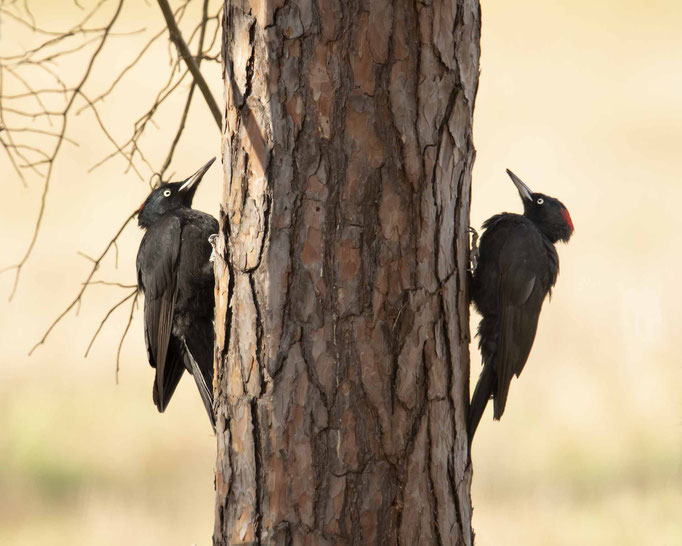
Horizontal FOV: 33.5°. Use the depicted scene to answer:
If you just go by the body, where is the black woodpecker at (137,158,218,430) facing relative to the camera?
to the viewer's right

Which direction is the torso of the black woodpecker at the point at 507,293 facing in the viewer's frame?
to the viewer's left

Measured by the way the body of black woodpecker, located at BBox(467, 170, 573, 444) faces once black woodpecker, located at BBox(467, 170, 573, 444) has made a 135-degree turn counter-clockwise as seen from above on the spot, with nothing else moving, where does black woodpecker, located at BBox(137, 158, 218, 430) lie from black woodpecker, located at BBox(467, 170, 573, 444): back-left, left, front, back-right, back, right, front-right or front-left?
back-right
